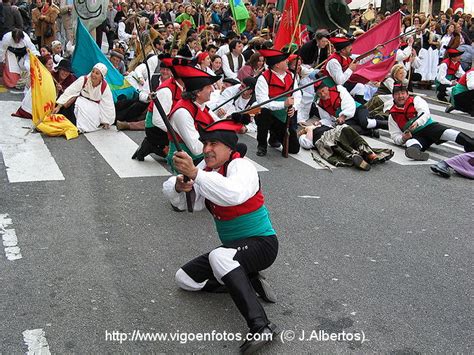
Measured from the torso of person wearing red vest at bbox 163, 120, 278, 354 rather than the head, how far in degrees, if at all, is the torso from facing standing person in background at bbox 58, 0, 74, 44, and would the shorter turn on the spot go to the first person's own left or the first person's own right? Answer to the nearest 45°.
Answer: approximately 135° to the first person's own right

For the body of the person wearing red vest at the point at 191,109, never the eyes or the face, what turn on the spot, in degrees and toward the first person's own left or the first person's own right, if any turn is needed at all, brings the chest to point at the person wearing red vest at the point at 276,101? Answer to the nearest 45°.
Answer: approximately 45° to the first person's own left

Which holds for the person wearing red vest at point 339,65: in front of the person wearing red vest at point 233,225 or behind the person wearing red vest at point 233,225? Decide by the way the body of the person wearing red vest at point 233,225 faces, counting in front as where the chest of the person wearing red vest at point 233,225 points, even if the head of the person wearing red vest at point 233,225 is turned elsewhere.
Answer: behind

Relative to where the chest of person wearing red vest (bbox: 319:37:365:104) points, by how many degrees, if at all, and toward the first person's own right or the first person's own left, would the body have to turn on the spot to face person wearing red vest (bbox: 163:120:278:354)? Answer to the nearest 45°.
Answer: approximately 90° to the first person's own right

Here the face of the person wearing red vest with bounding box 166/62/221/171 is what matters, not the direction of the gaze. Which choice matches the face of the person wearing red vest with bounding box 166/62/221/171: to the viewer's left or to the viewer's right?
to the viewer's right

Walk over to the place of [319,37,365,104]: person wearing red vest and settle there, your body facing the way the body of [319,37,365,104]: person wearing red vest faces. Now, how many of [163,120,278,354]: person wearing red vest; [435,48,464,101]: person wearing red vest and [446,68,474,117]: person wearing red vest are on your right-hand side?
1
